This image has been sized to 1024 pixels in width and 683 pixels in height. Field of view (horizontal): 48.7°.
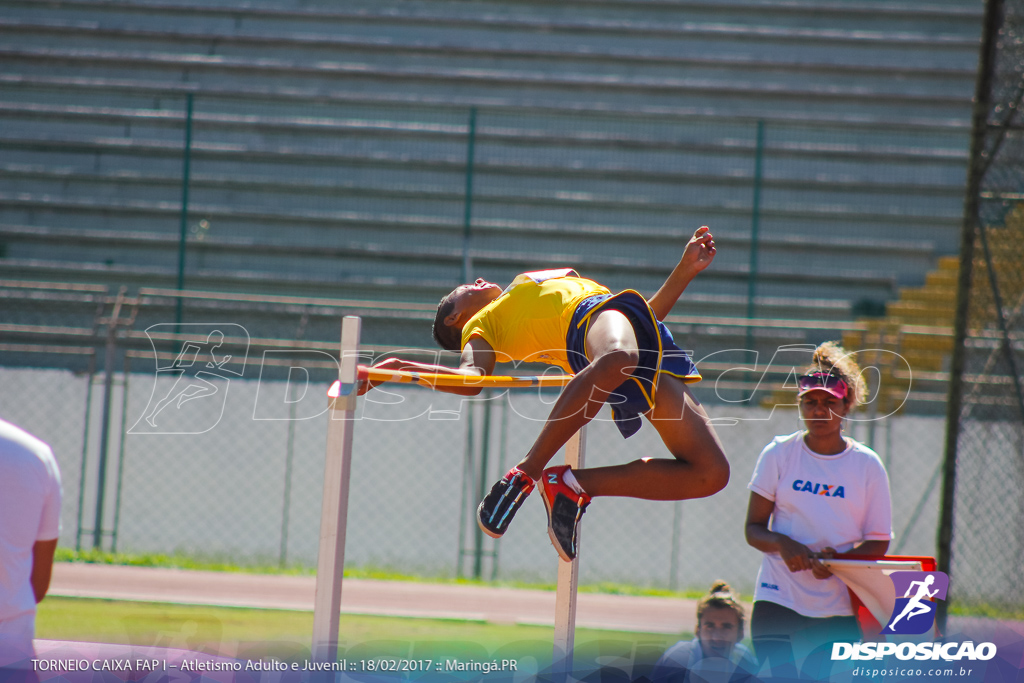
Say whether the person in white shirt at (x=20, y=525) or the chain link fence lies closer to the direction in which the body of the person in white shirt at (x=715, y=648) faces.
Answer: the person in white shirt

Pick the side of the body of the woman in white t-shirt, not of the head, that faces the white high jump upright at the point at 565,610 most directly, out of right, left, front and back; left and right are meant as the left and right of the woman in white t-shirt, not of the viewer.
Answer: right

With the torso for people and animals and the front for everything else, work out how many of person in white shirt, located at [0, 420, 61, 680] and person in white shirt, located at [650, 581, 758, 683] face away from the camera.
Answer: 1

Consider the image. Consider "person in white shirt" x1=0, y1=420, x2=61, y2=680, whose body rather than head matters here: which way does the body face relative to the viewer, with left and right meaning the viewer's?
facing away from the viewer

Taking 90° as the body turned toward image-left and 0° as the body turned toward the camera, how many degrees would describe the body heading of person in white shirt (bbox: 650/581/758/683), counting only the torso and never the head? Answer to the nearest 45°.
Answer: approximately 0°

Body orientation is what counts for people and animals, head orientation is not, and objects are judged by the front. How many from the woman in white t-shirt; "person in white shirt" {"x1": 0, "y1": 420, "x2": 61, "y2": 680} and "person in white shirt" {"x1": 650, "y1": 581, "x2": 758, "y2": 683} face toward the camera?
2

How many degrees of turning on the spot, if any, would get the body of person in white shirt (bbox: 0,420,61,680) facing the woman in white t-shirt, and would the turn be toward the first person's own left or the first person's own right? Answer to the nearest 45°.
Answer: approximately 90° to the first person's own right
